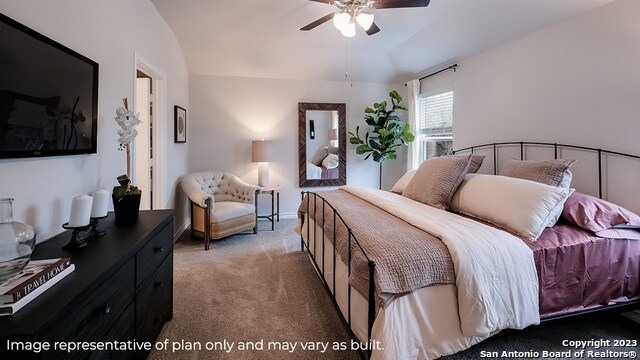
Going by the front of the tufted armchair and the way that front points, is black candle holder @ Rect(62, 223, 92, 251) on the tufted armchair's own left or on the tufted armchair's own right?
on the tufted armchair's own right

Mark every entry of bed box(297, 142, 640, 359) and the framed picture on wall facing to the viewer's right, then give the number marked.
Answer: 1

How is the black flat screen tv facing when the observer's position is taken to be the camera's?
facing the viewer and to the right of the viewer

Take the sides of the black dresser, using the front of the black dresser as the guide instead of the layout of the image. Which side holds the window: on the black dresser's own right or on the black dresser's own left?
on the black dresser's own left

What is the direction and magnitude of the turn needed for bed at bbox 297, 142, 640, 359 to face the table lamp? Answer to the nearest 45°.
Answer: approximately 90° to its right

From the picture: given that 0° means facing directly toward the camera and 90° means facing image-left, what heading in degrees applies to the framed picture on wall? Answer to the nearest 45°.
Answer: approximately 270°

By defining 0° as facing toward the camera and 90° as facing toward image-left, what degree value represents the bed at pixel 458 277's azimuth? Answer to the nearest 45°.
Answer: approximately 45°
